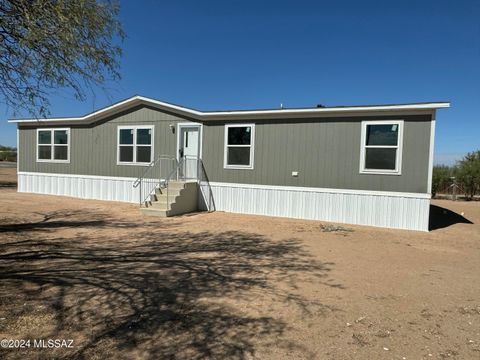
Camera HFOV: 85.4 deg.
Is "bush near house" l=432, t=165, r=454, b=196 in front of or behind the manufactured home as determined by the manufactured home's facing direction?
behind

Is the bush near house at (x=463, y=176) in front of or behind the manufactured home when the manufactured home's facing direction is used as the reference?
behind

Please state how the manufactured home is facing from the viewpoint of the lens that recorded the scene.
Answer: facing the viewer and to the left of the viewer
